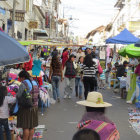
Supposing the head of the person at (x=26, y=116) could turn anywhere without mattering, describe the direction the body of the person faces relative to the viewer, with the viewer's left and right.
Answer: facing away from the viewer and to the left of the viewer

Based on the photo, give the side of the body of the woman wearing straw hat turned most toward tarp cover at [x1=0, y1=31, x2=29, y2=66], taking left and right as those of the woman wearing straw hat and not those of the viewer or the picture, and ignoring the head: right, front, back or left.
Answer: left

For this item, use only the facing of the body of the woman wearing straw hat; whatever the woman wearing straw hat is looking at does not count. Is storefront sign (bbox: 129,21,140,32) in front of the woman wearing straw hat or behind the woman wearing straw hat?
in front

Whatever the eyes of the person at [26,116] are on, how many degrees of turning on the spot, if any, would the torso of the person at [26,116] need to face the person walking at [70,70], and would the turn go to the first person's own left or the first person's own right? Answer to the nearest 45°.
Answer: approximately 45° to the first person's own right

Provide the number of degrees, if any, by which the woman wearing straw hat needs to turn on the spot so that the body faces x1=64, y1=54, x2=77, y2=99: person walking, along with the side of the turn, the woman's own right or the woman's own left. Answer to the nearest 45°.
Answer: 0° — they already face them

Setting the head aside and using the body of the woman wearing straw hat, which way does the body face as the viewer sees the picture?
away from the camera

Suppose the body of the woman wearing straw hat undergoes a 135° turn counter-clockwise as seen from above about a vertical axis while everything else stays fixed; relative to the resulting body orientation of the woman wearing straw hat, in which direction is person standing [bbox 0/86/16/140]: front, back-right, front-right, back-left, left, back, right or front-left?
right

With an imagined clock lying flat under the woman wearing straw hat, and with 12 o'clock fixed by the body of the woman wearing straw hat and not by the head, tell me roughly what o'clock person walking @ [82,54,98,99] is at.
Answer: The person walking is roughly at 12 o'clock from the woman wearing straw hat.

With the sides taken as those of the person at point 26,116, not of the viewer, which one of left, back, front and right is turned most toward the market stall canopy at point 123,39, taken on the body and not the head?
right

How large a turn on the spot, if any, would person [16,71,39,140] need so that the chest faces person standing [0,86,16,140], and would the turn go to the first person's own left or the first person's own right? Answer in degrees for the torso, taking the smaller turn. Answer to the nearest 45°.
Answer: approximately 45° to the first person's own left

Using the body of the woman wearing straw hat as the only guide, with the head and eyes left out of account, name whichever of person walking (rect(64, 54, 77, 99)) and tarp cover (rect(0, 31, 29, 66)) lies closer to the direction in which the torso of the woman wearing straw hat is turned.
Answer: the person walking

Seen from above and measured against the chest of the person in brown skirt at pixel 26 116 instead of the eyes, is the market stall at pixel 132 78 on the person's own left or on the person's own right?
on the person's own right
